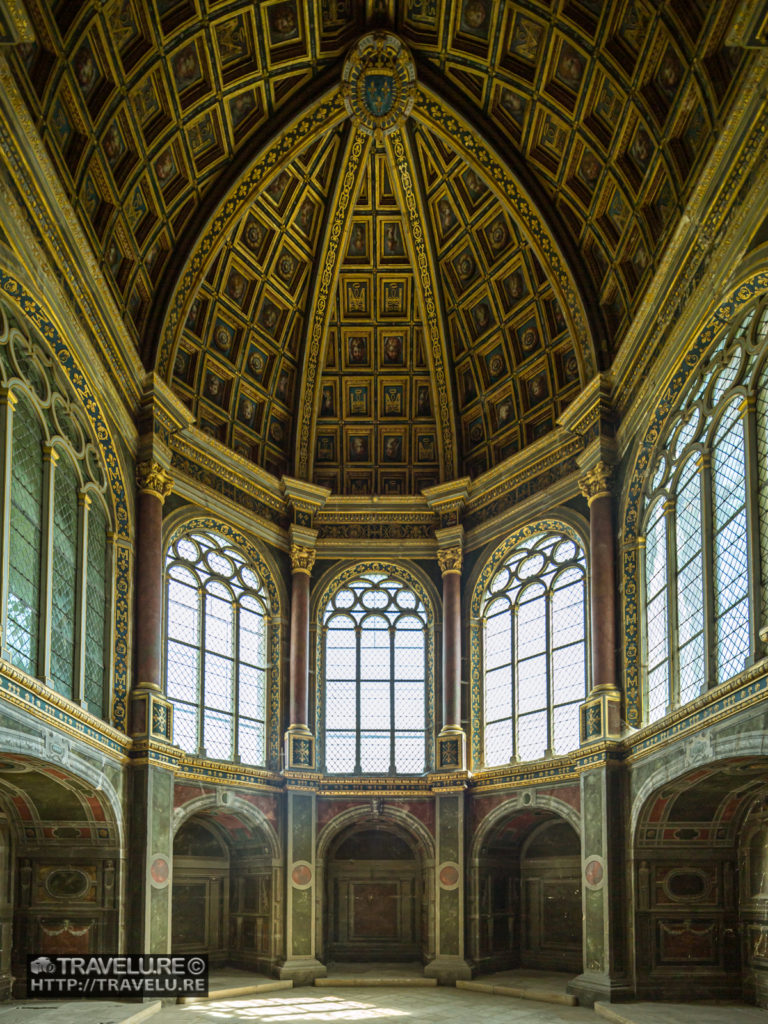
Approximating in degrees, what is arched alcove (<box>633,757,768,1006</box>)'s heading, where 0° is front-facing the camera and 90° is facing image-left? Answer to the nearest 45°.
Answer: approximately 45°

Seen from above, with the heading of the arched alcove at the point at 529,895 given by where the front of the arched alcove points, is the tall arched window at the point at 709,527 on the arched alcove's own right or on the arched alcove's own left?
on the arched alcove's own left

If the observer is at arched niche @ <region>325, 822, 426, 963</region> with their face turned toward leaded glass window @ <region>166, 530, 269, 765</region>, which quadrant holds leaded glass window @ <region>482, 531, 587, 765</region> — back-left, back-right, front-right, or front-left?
back-left

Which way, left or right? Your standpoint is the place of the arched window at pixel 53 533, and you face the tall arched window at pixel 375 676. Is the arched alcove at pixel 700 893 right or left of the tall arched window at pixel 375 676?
right

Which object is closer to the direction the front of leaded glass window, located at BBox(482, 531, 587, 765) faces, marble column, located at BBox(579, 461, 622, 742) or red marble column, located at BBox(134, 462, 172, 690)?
the red marble column

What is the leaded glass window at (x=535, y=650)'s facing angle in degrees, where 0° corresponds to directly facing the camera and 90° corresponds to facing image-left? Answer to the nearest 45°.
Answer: approximately 45°
